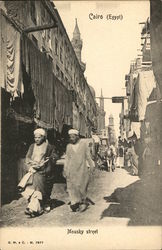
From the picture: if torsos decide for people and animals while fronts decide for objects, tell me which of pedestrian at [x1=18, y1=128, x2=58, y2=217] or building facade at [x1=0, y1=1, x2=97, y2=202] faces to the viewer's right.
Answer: the building facade

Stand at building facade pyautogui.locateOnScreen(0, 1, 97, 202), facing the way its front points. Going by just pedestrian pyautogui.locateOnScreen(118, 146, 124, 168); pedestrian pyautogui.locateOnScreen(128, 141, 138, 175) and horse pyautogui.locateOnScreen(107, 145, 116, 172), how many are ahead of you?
3

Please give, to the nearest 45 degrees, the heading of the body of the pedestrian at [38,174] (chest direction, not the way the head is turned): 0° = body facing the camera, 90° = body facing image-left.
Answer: approximately 45°

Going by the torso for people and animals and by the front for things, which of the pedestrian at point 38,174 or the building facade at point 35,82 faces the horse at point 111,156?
the building facade

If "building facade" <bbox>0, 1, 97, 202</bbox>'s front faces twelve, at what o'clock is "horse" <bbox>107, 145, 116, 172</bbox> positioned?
The horse is roughly at 10 o'clock from the building facade.

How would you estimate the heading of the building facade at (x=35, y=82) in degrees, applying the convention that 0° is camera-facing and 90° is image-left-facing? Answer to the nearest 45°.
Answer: approximately 270°

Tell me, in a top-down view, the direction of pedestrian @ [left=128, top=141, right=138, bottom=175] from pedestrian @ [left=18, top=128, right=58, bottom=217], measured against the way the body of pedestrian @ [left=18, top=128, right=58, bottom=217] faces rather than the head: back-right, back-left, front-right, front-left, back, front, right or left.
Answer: back-left

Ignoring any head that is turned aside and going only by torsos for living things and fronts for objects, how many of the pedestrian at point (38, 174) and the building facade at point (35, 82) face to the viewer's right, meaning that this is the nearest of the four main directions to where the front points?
1

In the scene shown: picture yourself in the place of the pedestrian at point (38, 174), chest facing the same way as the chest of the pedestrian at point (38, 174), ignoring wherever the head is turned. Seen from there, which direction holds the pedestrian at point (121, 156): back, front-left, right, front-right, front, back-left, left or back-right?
back-left

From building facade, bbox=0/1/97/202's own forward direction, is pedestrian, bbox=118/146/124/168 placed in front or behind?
in front

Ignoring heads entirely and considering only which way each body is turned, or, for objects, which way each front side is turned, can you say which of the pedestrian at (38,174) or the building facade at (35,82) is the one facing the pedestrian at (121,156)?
the building facade
